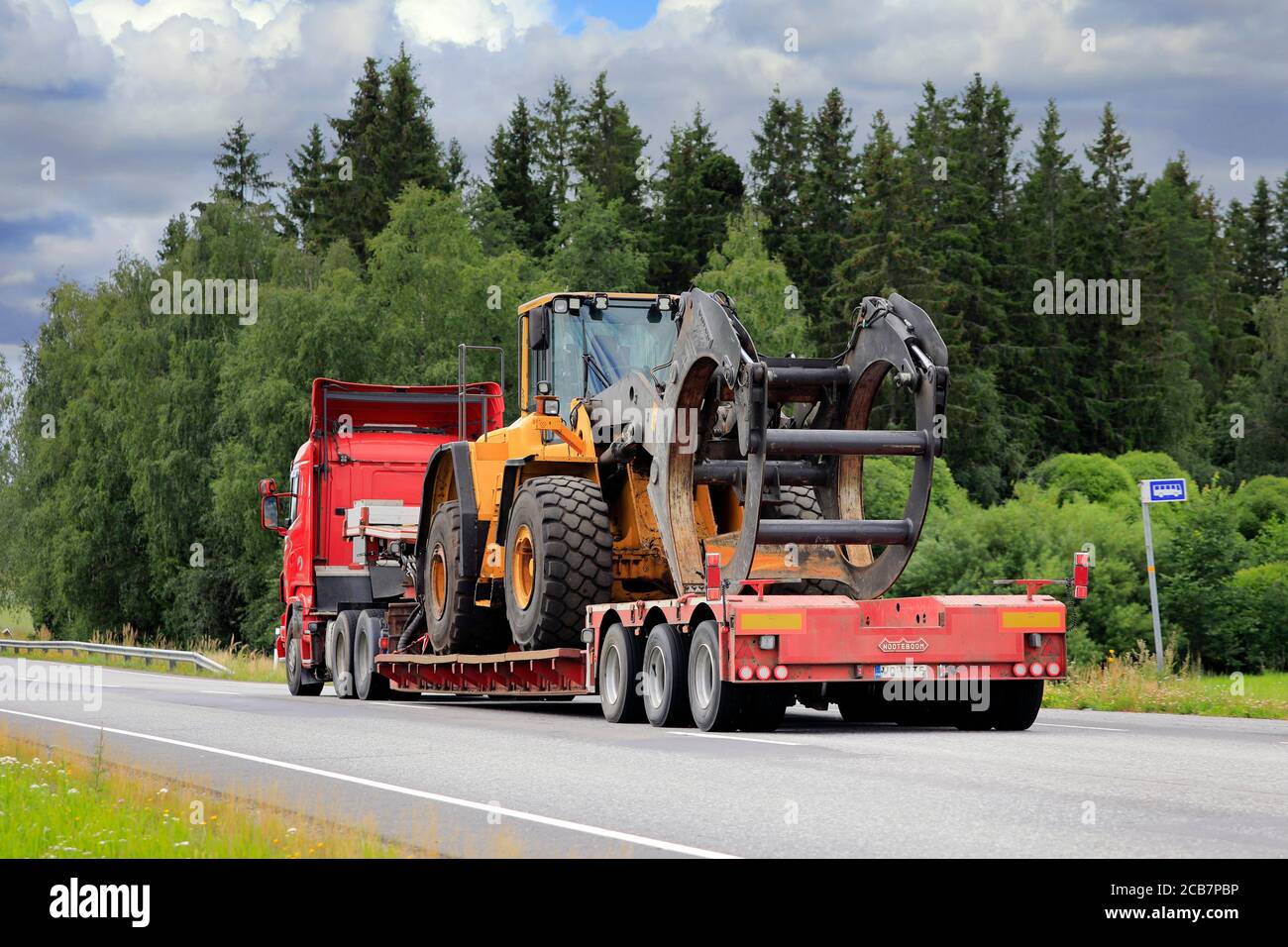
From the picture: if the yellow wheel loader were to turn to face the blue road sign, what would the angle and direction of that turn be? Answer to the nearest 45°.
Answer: approximately 90° to its left

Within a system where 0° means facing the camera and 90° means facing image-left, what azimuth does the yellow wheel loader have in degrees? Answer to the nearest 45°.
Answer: approximately 315°

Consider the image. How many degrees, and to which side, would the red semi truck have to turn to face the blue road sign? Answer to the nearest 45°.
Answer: approximately 90° to its right

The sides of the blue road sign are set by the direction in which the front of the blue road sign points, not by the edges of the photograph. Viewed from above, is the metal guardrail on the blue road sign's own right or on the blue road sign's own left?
on the blue road sign's own right

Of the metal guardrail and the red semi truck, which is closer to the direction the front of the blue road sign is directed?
the red semi truck

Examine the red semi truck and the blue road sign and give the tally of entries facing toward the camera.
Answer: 1

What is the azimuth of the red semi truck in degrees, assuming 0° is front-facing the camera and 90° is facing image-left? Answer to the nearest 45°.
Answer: approximately 135°
